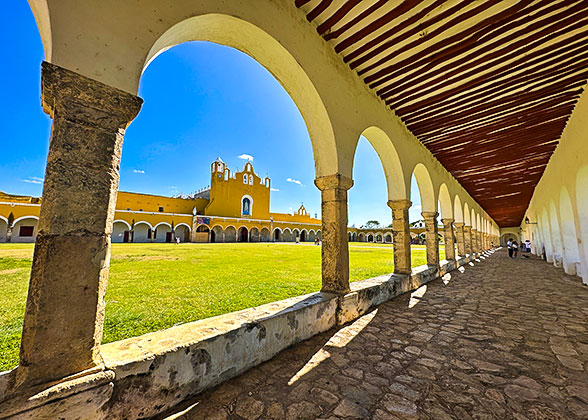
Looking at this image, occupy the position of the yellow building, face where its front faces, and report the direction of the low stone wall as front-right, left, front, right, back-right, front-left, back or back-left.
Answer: front-right

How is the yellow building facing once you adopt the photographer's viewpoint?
facing the viewer and to the right of the viewer

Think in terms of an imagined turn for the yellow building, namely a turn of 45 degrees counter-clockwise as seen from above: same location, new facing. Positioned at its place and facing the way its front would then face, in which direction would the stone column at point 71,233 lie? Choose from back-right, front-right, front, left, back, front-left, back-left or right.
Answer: right
